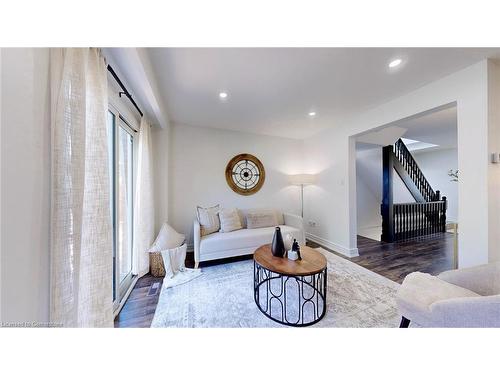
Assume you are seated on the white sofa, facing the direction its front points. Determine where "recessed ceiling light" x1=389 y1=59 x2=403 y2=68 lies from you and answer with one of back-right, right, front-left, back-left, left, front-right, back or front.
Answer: front

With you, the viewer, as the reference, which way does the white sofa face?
facing the viewer and to the right of the viewer

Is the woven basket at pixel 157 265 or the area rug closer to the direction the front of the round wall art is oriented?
the area rug

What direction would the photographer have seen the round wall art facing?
facing the viewer

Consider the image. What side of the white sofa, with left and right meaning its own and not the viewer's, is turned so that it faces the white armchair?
front

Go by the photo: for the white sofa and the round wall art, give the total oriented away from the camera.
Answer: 0

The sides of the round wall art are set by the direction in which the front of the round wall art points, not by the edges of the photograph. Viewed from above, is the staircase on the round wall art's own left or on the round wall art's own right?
on the round wall art's own left

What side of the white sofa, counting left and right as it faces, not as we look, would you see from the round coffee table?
front

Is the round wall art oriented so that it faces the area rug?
yes

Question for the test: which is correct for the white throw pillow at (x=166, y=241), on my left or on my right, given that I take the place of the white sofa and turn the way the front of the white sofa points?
on my right

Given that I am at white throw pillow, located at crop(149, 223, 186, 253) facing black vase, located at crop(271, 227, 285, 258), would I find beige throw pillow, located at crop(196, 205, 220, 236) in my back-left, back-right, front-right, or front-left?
front-left

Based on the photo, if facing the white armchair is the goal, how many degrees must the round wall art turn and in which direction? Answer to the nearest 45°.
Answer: approximately 45° to its left

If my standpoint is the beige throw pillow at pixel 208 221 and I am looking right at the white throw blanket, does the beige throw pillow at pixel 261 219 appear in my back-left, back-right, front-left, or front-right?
back-left

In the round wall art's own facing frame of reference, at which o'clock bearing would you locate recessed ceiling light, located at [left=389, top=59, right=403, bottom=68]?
The recessed ceiling light is roughly at 11 o'clock from the round wall art.
